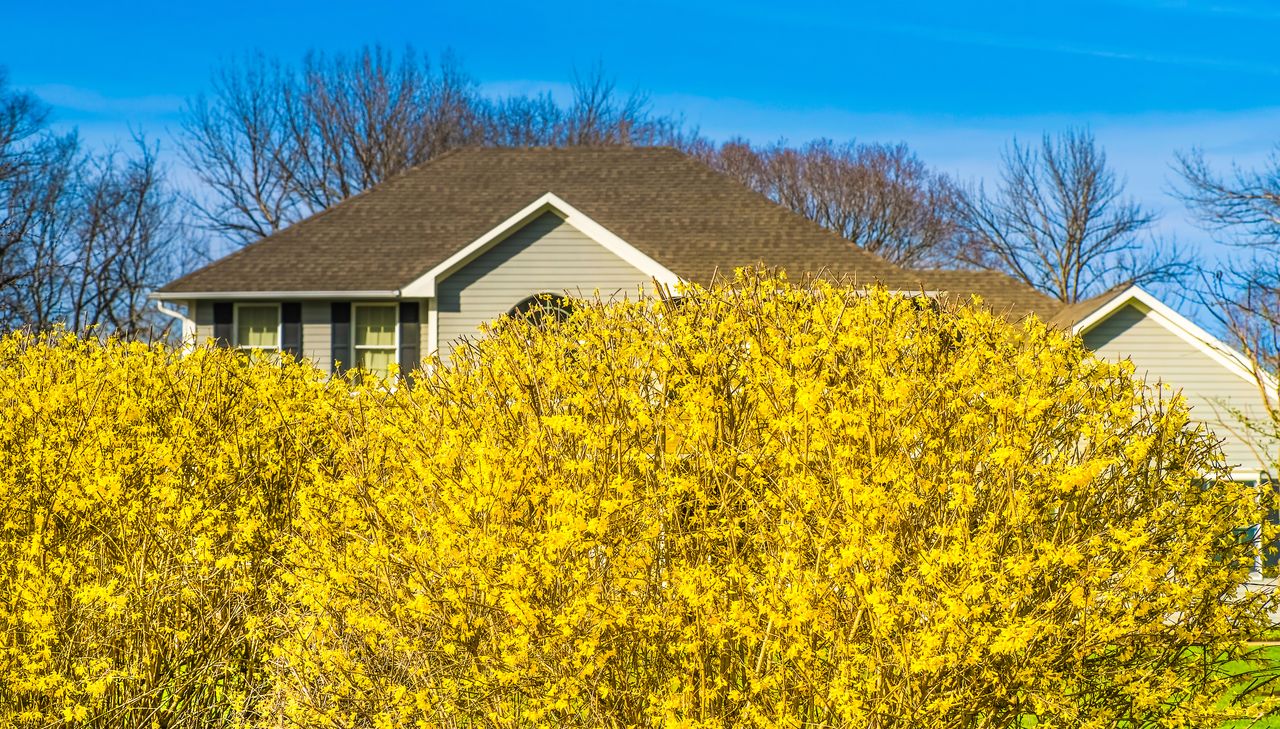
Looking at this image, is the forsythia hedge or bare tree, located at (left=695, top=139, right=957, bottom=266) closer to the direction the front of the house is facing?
the forsythia hedge

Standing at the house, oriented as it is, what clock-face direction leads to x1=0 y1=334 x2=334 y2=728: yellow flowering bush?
The yellow flowering bush is roughly at 12 o'clock from the house.

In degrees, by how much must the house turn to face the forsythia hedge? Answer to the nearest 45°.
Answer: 0° — it already faces it

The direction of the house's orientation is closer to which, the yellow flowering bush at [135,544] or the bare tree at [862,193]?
the yellow flowering bush

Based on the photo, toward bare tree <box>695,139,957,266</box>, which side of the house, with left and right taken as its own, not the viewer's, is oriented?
back

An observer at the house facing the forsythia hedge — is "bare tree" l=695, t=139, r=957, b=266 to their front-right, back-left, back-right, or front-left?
back-left

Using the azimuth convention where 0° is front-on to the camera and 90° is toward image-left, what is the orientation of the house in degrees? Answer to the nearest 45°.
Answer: approximately 0°
